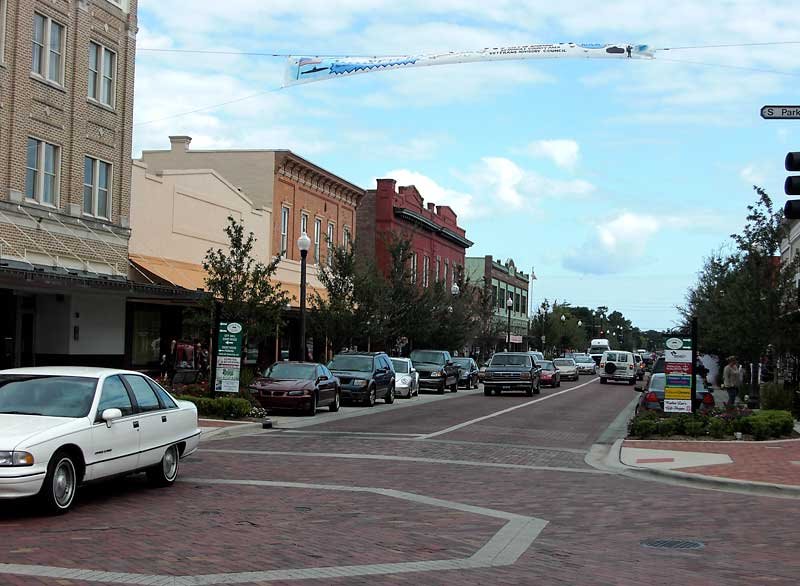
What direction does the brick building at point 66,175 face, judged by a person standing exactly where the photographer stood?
facing the viewer and to the right of the viewer

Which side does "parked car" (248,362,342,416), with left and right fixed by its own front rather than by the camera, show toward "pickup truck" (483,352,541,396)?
back

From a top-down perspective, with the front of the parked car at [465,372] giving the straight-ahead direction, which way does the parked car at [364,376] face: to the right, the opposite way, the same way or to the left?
the same way

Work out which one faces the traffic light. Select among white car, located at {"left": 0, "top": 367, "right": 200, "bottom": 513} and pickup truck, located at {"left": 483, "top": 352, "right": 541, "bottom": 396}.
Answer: the pickup truck

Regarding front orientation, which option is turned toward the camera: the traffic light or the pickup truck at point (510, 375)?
the pickup truck

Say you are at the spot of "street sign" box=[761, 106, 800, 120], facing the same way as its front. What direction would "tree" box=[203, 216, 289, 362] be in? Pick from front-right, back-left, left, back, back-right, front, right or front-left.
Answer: back-right

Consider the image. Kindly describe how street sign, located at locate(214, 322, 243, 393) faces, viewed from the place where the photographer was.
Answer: facing the viewer

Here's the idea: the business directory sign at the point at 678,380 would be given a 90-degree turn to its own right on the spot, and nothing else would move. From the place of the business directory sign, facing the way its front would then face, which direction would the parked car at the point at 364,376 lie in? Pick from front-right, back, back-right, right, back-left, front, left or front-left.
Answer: front-right

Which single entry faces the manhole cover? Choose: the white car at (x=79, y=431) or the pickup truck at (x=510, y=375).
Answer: the pickup truck

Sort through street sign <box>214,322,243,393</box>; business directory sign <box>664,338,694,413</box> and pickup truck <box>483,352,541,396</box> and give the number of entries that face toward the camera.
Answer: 3

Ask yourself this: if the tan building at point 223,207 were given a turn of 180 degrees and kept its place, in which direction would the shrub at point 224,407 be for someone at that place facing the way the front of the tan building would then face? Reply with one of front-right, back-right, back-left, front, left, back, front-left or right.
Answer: back-left

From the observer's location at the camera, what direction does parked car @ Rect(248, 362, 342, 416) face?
facing the viewer and to the left of the viewer

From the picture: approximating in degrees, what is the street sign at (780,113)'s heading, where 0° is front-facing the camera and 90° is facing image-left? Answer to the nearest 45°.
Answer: approximately 0°

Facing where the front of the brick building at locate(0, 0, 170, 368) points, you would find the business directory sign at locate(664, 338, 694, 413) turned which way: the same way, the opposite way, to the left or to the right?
to the right

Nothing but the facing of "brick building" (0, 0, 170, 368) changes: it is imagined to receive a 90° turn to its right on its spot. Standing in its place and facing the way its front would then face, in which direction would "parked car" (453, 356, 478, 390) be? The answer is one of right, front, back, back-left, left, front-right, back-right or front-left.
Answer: back

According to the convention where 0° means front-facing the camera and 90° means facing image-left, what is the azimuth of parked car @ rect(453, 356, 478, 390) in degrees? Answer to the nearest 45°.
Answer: approximately 45°

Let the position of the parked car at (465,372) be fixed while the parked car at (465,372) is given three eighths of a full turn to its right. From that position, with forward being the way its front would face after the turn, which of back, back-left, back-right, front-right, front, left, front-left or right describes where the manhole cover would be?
back
